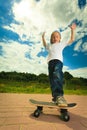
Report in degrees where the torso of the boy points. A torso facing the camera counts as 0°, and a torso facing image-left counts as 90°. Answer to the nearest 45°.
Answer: approximately 0°
